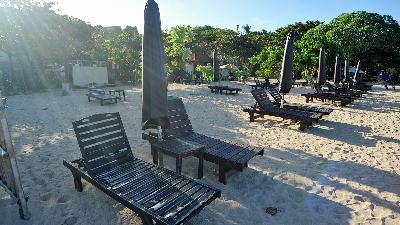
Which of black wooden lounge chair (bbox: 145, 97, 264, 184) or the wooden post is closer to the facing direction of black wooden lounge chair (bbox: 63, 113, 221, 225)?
the black wooden lounge chair

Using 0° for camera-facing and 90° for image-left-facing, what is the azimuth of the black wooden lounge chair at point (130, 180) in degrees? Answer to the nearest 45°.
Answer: approximately 315°

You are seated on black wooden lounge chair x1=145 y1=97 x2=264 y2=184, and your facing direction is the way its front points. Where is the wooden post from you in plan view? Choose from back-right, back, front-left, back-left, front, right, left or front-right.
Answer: right

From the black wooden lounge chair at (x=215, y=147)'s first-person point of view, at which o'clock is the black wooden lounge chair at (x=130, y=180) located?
the black wooden lounge chair at (x=130, y=180) is roughly at 3 o'clock from the black wooden lounge chair at (x=215, y=147).
